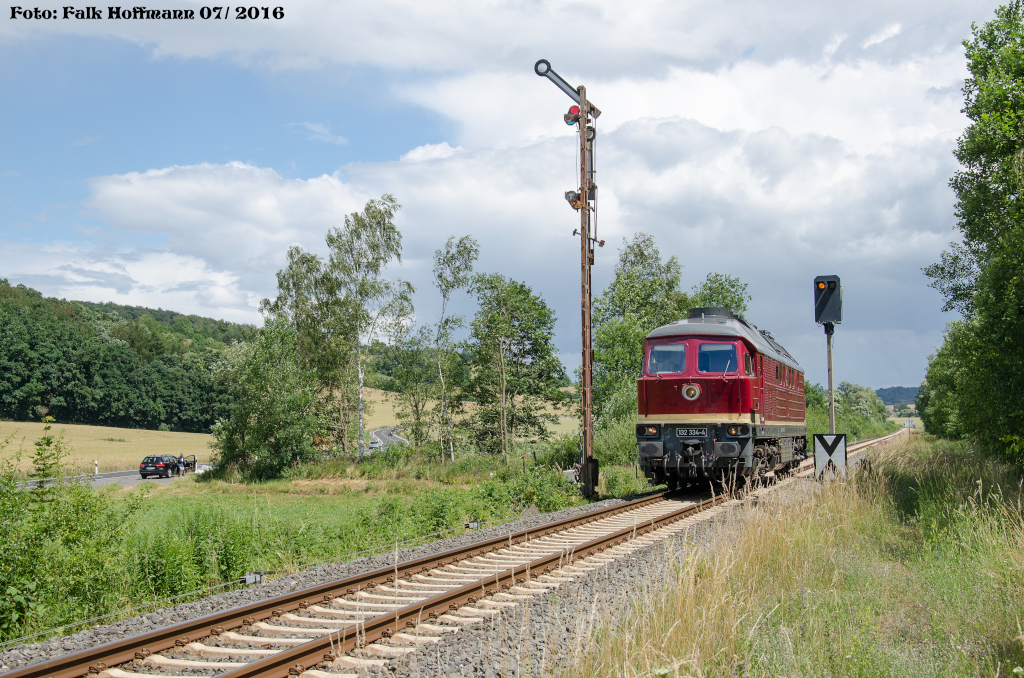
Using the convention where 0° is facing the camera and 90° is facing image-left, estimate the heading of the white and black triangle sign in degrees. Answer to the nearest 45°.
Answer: approximately 0°

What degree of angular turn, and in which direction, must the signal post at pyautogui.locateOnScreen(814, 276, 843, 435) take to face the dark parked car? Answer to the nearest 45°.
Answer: approximately 135° to its right

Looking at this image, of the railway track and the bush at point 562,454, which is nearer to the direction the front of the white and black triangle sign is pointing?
the railway track

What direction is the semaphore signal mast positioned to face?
away from the camera

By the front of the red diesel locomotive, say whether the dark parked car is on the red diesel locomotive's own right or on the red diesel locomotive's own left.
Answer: on the red diesel locomotive's own right

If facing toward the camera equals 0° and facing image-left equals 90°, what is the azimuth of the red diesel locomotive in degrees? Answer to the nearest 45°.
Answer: approximately 45°

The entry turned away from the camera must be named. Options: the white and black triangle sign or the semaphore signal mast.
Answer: the semaphore signal mast

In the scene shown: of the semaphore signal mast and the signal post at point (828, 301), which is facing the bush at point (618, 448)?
the semaphore signal mast
